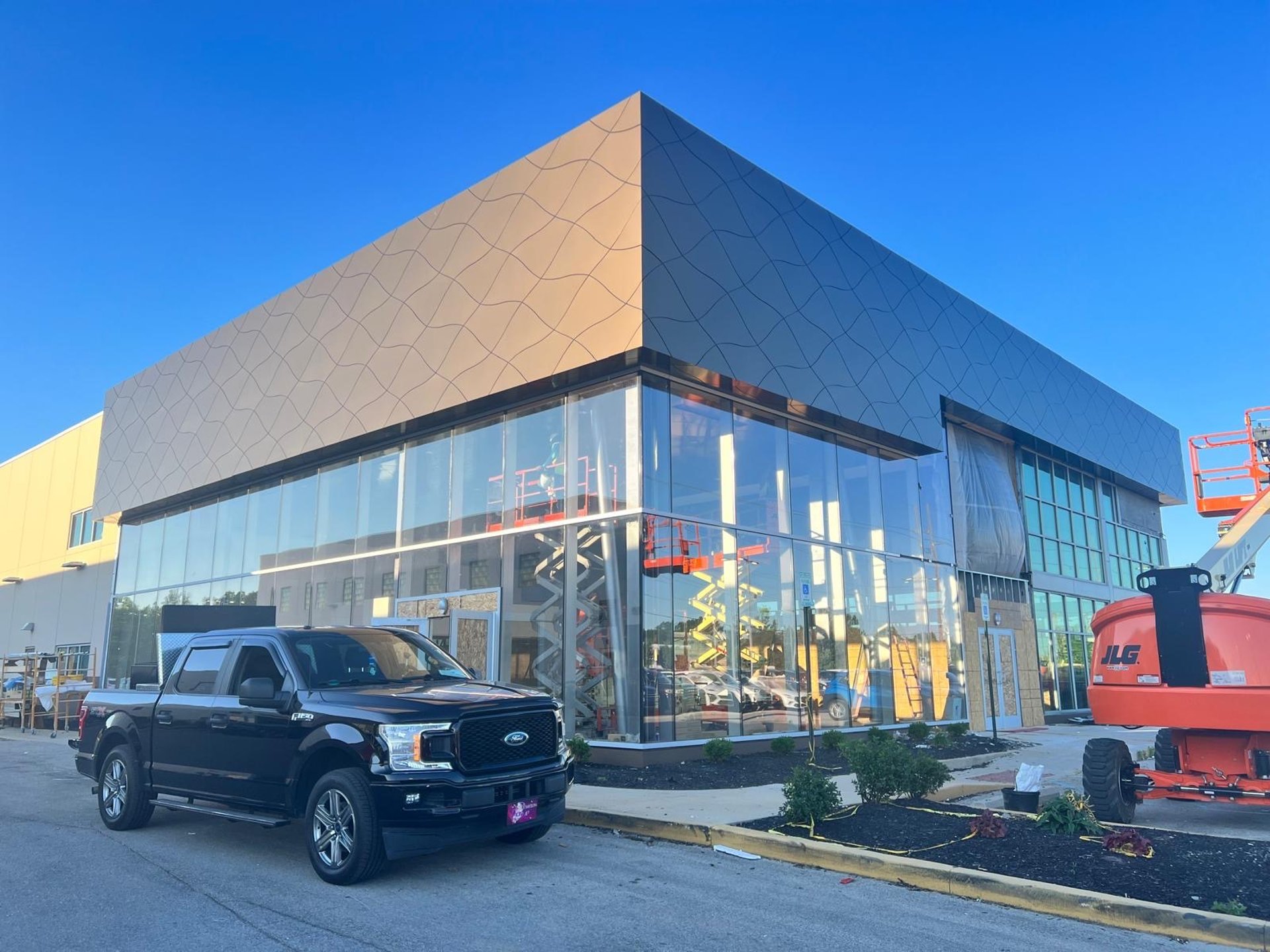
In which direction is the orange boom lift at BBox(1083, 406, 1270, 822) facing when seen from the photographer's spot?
facing away from the viewer

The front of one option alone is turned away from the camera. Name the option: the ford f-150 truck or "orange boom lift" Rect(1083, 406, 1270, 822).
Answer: the orange boom lift

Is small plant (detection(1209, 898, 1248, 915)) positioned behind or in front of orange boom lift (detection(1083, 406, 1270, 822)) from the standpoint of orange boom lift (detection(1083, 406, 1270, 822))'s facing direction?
behind

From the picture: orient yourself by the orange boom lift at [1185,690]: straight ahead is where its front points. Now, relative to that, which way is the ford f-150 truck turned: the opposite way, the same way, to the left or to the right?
to the right

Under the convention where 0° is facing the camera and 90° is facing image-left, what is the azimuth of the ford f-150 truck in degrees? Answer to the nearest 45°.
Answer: approximately 315°

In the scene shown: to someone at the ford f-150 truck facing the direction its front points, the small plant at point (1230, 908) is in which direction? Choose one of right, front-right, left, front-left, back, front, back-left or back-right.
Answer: front

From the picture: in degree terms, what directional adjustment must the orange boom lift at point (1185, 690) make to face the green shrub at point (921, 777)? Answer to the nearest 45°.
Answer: approximately 90° to its left

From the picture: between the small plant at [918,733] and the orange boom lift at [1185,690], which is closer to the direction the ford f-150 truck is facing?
the orange boom lift

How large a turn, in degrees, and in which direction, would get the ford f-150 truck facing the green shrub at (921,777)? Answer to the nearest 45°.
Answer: approximately 45° to its left

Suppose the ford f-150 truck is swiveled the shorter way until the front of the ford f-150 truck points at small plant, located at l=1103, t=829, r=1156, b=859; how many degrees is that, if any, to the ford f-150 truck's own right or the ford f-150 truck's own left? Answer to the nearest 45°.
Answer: approximately 45° to the ford f-150 truck's own left

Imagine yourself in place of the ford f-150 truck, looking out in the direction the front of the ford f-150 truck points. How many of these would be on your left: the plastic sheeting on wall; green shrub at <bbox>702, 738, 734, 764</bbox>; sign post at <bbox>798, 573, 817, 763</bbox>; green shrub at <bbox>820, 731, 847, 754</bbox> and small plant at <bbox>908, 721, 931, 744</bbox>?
5

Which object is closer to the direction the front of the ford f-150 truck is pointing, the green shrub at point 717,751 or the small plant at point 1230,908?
the small plant

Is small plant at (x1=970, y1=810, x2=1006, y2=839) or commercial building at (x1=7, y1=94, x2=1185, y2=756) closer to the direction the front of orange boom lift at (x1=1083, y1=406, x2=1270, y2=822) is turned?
the commercial building
